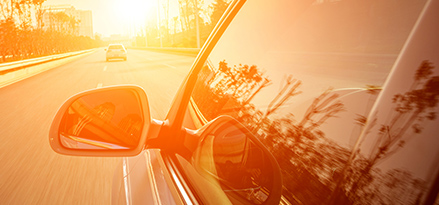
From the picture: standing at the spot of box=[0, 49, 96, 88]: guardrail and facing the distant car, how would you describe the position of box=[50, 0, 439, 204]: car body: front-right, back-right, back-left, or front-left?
back-right

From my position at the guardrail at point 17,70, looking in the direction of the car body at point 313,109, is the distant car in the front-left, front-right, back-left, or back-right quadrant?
back-left

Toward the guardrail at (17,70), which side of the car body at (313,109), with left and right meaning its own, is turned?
front

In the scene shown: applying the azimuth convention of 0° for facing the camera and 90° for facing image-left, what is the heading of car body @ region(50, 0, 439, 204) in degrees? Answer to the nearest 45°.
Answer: approximately 135°

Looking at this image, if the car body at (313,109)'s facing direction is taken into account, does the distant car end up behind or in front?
in front
